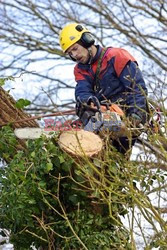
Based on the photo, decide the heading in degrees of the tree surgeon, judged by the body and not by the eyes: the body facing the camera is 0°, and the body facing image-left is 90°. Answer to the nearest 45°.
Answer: approximately 45°
